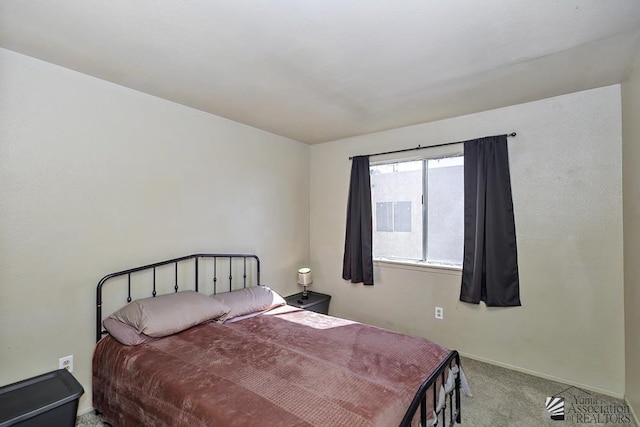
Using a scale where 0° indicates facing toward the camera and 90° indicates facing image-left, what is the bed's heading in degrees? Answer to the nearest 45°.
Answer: approximately 315°

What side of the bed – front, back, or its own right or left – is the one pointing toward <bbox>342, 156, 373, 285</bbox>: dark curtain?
left

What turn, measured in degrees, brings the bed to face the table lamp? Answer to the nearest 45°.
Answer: approximately 135° to its left

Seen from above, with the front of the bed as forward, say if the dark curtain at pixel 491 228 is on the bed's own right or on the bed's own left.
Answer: on the bed's own left

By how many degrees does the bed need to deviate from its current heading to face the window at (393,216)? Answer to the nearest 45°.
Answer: approximately 90° to its left

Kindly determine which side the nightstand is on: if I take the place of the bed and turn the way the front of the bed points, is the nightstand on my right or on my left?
on my left

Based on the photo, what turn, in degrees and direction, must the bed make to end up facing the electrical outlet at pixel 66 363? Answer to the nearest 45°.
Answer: approximately 135° to its right

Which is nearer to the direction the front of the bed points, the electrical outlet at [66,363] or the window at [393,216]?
the window

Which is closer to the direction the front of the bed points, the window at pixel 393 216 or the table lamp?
the window
